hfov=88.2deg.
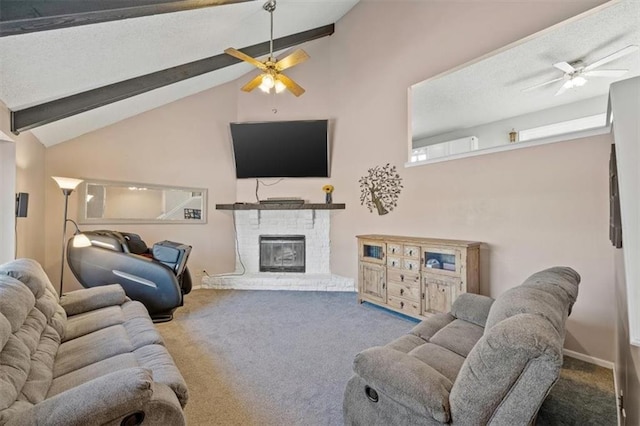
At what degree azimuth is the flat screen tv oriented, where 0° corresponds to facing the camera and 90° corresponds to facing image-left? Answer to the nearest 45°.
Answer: approximately 0°

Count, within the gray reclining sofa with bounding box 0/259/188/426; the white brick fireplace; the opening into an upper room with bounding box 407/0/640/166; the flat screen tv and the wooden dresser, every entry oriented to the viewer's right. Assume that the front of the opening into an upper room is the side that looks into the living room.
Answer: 1

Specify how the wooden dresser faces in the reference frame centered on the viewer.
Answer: facing the viewer and to the left of the viewer

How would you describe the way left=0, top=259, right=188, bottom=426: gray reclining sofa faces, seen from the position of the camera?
facing to the right of the viewer

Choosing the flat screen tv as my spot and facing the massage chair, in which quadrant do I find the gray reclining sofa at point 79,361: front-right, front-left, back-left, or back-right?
front-left

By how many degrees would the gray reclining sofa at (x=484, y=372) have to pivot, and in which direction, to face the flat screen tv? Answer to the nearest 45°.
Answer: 0° — it already faces it

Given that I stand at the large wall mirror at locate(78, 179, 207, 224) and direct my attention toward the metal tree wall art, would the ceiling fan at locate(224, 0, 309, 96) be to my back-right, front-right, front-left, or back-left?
front-right

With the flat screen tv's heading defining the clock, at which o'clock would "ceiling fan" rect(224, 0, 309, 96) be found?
The ceiling fan is roughly at 12 o'clock from the flat screen tv.

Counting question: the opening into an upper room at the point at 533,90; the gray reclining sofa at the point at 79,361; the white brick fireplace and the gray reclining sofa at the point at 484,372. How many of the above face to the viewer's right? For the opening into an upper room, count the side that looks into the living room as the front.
1

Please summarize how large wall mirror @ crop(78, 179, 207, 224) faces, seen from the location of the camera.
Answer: facing the viewer and to the right of the viewer

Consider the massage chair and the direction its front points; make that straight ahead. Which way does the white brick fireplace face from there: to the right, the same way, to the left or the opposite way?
to the right

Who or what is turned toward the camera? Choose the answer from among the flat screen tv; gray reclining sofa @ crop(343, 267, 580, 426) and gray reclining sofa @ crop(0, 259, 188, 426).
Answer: the flat screen tv

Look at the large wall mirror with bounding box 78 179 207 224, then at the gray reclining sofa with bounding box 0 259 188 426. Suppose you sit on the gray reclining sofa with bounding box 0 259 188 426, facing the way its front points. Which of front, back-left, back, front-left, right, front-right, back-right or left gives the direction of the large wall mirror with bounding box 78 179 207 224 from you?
left

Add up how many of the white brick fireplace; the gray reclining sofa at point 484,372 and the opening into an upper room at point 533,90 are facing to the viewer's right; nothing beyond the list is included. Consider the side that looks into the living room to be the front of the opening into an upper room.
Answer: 0

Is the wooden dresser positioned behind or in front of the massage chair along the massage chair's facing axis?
in front

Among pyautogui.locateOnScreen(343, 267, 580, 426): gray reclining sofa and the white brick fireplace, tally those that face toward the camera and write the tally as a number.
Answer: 1
